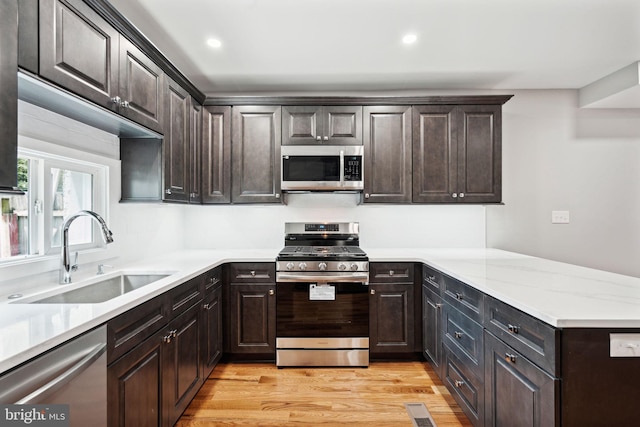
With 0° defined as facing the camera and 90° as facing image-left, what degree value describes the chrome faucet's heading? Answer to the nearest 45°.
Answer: approximately 315°

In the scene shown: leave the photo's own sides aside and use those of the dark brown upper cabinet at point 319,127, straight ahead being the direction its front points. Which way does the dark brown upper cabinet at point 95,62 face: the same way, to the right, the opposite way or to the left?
to the left

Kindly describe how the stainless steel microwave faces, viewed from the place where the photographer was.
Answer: facing the viewer

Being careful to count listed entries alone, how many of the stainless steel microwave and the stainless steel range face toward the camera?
2

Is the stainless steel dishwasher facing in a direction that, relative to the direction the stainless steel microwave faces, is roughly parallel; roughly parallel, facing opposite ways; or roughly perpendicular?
roughly perpendicular

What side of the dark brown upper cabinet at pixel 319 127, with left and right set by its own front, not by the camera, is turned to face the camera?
front

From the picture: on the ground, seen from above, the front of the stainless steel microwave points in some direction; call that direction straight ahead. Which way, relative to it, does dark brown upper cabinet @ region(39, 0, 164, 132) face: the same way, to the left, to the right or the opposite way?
to the left

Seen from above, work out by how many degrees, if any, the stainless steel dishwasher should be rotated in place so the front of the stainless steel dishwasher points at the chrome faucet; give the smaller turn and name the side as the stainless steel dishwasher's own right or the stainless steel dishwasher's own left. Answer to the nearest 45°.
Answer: approximately 135° to the stainless steel dishwasher's own left

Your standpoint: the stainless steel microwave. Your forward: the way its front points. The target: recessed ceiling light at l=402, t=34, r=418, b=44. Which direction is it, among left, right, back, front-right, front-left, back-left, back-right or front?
front-left

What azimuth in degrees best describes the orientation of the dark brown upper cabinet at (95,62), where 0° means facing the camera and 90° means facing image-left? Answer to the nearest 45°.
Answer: approximately 315°

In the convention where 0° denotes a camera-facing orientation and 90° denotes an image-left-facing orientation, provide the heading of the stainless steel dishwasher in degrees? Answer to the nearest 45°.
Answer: approximately 315°

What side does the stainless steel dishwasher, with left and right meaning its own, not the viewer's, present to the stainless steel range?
left

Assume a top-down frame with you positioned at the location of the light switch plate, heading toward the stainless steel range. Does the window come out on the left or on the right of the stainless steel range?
left

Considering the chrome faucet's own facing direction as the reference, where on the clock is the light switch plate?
The light switch plate is roughly at 12 o'clock from the chrome faucet.

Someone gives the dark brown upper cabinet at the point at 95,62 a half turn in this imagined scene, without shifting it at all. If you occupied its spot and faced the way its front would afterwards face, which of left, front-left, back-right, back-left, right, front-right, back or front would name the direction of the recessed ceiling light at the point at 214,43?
right
